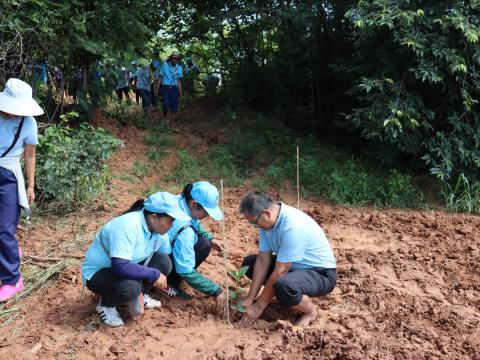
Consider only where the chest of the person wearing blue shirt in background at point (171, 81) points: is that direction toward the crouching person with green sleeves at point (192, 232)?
yes

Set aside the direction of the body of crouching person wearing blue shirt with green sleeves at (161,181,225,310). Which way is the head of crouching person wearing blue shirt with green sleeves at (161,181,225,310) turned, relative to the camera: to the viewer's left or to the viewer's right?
to the viewer's right

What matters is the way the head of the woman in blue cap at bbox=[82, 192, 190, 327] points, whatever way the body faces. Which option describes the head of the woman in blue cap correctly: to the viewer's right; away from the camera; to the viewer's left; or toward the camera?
to the viewer's right

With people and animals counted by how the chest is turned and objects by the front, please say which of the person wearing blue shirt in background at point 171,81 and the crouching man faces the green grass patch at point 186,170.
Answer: the person wearing blue shirt in background

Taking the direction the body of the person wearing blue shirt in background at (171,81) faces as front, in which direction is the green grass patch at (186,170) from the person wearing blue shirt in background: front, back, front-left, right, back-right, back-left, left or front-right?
front

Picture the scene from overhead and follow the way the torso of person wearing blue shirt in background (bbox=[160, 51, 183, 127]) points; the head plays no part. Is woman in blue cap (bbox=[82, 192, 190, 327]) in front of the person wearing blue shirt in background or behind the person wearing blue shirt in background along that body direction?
in front

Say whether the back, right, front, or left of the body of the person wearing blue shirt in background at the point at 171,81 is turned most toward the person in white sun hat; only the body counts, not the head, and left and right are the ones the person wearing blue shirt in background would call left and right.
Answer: front

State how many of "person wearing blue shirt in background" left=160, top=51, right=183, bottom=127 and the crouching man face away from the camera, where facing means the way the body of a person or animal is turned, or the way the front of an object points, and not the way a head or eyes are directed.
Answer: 0

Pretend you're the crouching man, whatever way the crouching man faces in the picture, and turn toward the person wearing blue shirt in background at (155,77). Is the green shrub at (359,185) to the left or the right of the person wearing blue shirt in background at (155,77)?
right

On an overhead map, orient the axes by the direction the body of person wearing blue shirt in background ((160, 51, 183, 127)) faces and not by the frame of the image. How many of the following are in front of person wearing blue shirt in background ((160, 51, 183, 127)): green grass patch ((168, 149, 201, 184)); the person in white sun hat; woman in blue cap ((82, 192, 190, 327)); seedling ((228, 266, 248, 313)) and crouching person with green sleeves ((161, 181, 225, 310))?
5

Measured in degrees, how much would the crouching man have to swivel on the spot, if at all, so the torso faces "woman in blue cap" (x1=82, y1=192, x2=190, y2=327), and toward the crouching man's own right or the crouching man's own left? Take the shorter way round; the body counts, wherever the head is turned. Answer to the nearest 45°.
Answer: approximately 45° to the crouching man's own right

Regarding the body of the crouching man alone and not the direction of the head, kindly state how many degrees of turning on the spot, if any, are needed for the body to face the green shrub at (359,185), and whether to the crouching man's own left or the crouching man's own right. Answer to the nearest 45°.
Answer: approximately 135° to the crouching man's own right

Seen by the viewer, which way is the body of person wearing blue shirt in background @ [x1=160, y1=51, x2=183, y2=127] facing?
toward the camera

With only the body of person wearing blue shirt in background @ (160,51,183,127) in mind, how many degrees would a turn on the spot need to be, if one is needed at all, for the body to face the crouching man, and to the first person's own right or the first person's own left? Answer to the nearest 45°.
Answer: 0° — they already face them

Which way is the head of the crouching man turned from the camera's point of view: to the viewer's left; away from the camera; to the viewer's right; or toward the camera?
to the viewer's left

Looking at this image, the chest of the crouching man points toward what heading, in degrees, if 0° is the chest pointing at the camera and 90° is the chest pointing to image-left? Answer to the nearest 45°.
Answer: approximately 45°
